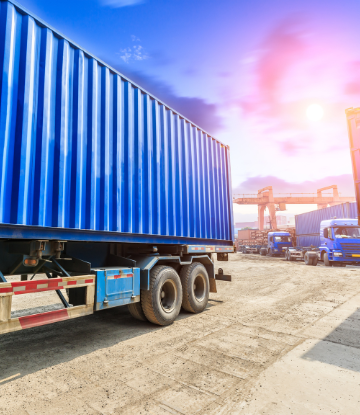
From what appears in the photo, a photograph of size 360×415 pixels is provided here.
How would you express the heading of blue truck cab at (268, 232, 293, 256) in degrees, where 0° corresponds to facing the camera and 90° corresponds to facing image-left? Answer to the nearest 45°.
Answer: approximately 315°

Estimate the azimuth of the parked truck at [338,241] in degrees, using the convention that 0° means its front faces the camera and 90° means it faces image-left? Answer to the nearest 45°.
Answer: approximately 315°

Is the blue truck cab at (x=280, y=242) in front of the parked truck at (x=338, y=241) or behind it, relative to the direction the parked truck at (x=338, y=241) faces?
behind

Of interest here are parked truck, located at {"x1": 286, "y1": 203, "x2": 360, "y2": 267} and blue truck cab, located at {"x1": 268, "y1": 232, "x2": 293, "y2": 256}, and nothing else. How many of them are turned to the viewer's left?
0
